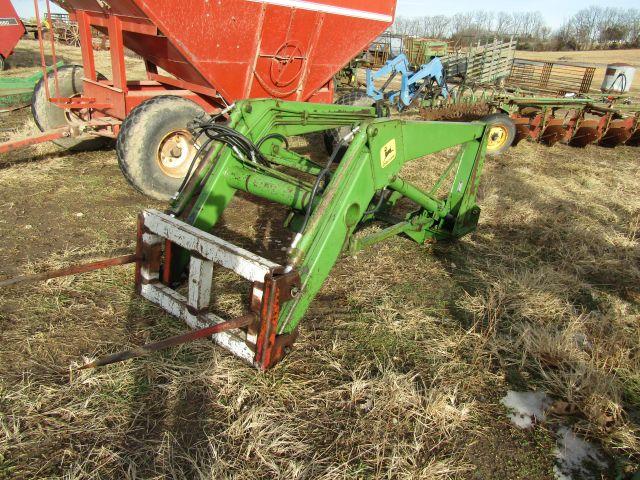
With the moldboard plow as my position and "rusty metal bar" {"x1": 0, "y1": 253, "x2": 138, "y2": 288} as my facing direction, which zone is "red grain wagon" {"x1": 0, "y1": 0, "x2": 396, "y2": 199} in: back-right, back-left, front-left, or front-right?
front-right

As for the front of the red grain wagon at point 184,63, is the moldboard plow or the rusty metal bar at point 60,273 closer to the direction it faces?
the rusty metal bar

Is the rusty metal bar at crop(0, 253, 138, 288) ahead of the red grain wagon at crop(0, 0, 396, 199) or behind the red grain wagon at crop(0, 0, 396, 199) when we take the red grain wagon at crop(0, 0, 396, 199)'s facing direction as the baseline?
ahead

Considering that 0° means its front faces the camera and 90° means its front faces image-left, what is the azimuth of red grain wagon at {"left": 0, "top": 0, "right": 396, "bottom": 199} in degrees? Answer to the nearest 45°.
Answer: approximately 45°

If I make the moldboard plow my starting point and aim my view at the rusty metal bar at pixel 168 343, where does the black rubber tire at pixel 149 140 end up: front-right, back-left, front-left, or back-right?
front-right

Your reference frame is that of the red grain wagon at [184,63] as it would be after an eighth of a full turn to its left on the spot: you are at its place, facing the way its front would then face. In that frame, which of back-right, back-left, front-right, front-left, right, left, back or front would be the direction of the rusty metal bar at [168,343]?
front
